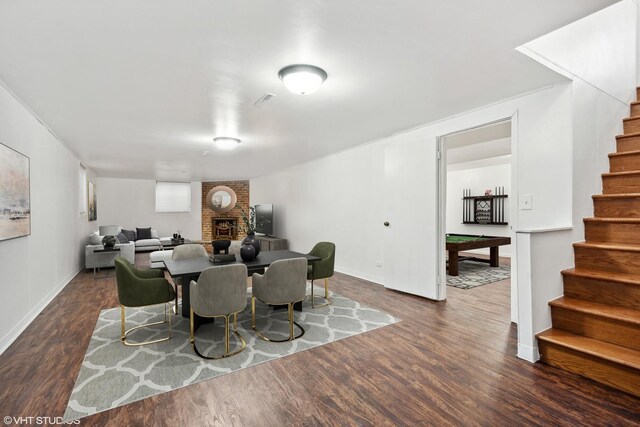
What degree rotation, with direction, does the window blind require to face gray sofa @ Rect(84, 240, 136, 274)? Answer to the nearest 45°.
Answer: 0° — it already faces it

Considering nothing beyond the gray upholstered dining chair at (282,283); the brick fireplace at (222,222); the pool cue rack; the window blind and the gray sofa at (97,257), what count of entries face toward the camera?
3

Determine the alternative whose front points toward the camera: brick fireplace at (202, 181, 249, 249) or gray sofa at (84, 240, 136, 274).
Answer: the brick fireplace

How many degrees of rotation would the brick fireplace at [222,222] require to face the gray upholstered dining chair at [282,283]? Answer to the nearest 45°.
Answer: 0° — it already faces it

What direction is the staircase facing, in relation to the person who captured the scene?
facing the viewer and to the left of the viewer

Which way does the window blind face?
toward the camera

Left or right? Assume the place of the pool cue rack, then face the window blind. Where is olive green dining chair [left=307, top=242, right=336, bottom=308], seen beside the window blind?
left

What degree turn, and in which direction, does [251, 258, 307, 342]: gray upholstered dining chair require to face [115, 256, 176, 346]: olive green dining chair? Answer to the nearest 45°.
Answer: approximately 45° to its left

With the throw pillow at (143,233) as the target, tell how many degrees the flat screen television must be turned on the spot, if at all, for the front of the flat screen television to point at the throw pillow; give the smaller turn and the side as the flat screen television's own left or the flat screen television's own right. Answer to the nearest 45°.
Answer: approximately 45° to the flat screen television's own right

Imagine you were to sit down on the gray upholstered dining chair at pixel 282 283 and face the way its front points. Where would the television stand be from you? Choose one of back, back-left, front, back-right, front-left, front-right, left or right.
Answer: front-right

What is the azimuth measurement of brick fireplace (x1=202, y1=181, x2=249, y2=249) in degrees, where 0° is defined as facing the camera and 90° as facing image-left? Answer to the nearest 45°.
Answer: approximately 0°

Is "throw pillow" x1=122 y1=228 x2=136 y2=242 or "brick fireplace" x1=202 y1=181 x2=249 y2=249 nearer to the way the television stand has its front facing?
the throw pillow

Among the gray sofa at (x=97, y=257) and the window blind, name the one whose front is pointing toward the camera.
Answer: the window blind

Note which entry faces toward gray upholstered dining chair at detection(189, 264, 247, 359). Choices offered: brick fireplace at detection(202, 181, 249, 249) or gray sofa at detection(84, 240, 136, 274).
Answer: the brick fireplace

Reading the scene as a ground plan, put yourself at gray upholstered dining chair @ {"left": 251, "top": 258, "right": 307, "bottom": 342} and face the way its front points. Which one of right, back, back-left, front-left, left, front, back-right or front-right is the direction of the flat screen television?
front-right

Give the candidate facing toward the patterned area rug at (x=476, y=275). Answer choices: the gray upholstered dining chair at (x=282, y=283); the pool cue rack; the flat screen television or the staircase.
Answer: the pool cue rack
